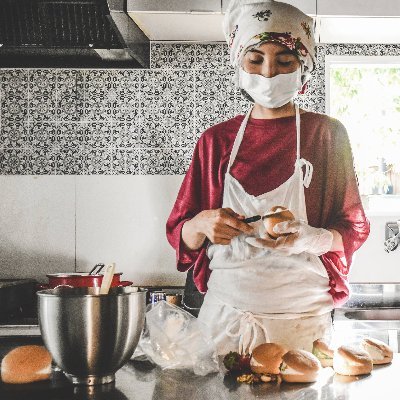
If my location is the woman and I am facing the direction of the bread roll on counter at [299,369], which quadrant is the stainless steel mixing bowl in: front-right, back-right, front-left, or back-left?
front-right

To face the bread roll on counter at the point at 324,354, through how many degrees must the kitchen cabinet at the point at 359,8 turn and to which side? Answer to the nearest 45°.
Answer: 0° — it already faces it

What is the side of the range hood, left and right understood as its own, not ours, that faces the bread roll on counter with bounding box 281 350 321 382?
front

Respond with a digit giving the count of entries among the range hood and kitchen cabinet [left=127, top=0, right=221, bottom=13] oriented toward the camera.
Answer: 2

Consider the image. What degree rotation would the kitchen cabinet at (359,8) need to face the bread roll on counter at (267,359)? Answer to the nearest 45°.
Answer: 0° — it already faces it

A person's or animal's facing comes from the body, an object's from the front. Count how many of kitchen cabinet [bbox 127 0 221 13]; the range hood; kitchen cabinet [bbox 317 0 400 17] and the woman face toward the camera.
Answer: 4

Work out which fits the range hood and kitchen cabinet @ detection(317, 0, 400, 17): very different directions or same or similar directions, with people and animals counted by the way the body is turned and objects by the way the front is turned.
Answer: same or similar directions

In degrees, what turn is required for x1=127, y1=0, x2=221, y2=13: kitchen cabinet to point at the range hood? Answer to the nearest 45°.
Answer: approximately 90° to its right

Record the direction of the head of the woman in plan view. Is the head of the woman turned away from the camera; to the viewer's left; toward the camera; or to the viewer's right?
toward the camera

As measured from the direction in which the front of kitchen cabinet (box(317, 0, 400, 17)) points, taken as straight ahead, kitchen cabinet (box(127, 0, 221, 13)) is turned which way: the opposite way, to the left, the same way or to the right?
the same way

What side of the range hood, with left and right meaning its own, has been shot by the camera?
front

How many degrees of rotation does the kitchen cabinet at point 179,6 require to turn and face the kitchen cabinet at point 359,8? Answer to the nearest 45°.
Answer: approximately 90° to its left

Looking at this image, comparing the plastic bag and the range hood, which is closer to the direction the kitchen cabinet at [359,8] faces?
the plastic bag

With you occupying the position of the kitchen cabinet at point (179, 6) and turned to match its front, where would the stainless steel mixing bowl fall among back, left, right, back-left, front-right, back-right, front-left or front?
front

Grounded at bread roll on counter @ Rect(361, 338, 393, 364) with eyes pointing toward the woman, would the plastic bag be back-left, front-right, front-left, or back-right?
front-left

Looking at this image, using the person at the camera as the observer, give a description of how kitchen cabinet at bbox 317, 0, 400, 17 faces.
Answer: facing the viewer

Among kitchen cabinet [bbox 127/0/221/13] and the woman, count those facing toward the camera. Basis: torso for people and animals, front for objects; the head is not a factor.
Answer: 2

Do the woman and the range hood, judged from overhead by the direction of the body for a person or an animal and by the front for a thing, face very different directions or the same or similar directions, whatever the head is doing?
same or similar directions

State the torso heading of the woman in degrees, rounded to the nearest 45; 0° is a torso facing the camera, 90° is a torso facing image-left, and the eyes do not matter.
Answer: approximately 0°

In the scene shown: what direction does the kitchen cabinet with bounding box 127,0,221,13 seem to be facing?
toward the camera
